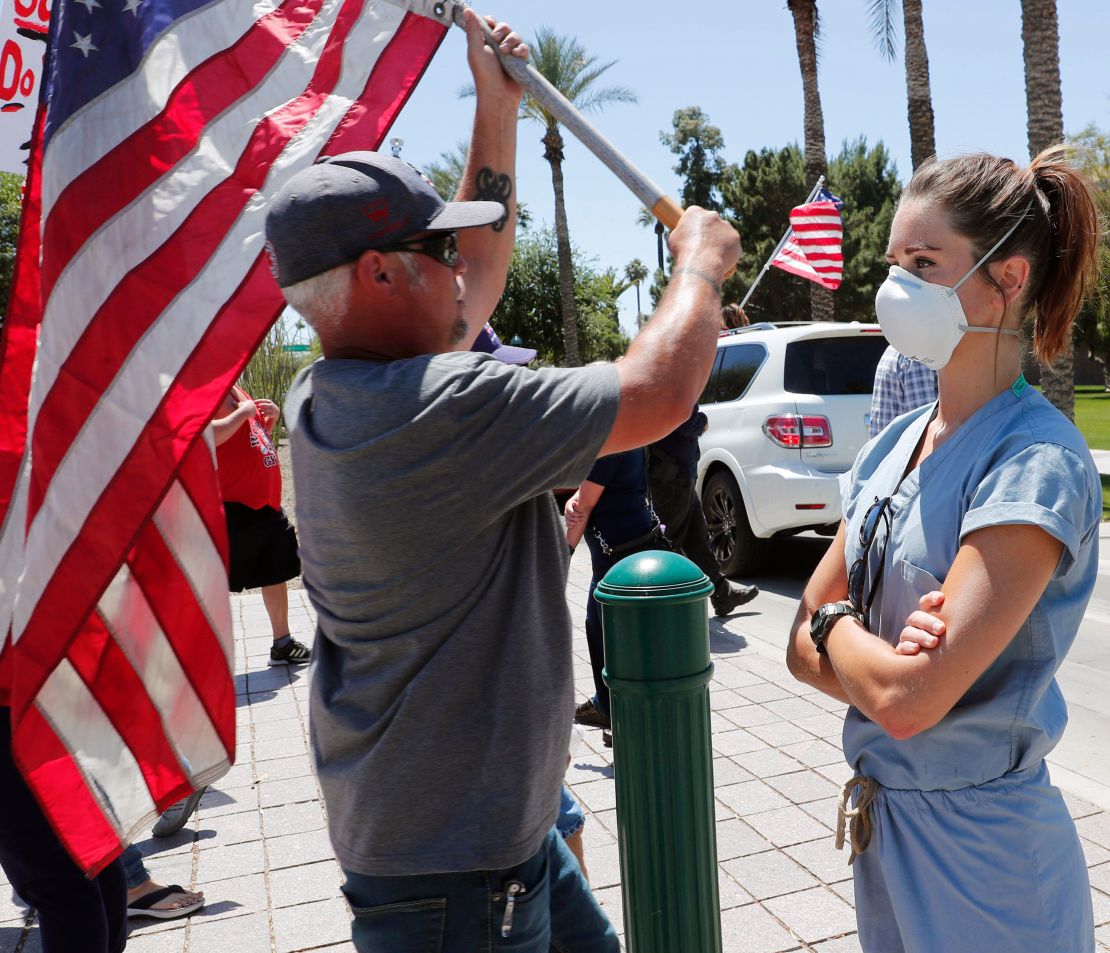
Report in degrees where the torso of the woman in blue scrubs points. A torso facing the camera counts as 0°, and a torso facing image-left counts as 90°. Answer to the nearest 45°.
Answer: approximately 45°

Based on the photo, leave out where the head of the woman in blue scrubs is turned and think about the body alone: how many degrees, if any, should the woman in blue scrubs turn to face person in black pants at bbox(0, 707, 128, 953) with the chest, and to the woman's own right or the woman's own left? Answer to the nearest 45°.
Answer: approximately 45° to the woman's own right

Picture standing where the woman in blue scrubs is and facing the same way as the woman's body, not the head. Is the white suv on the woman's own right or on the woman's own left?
on the woman's own right

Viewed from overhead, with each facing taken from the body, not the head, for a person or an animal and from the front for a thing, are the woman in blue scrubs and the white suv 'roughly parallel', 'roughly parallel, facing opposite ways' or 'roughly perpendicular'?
roughly perpendicular

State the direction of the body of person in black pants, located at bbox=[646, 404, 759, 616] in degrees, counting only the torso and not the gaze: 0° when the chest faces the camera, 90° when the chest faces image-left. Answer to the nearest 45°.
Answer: approximately 270°

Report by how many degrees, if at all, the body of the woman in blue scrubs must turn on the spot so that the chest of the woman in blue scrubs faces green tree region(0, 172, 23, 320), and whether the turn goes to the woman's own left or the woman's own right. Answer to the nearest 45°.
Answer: approximately 90° to the woman's own right

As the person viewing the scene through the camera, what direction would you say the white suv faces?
facing away from the viewer and to the left of the viewer

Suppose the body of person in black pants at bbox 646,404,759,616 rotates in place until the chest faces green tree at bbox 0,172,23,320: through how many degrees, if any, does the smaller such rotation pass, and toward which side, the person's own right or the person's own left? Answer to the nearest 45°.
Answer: approximately 135° to the person's own left

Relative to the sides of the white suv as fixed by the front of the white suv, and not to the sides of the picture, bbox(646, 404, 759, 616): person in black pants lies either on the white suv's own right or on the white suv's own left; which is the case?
on the white suv's own left

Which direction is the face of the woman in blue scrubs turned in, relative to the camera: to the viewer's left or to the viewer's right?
to the viewer's left
